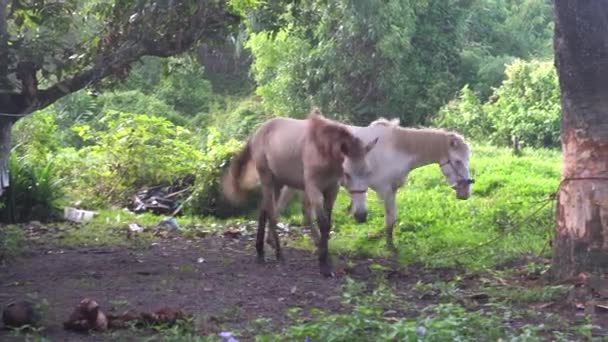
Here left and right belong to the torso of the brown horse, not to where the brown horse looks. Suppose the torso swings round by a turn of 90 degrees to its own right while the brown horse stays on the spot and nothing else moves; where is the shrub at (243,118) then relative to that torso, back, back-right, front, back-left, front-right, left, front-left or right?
back-right

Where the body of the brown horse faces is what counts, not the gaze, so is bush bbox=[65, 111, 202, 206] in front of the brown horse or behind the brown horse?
behind

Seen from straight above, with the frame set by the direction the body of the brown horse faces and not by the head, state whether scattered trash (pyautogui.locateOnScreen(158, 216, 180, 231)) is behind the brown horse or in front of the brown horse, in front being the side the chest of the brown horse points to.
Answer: behind

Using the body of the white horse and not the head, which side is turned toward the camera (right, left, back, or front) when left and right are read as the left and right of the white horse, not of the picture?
right

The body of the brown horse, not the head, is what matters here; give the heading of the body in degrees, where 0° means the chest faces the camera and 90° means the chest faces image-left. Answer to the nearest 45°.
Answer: approximately 315°

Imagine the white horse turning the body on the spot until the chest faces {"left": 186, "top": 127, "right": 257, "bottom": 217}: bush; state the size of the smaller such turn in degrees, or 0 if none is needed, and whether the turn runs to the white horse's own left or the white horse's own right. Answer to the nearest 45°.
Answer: approximately 135° to the white horse's own left

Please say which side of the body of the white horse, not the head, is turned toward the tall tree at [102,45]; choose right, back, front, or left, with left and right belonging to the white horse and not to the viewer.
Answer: back

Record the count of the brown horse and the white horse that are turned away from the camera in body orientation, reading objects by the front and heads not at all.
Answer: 0

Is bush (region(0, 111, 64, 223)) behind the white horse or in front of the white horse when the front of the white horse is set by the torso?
behind

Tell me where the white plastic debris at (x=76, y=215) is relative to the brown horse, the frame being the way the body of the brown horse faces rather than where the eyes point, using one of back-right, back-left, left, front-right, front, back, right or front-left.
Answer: back

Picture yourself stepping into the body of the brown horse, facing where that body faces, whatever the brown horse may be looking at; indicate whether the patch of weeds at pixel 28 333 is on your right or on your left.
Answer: on your right
